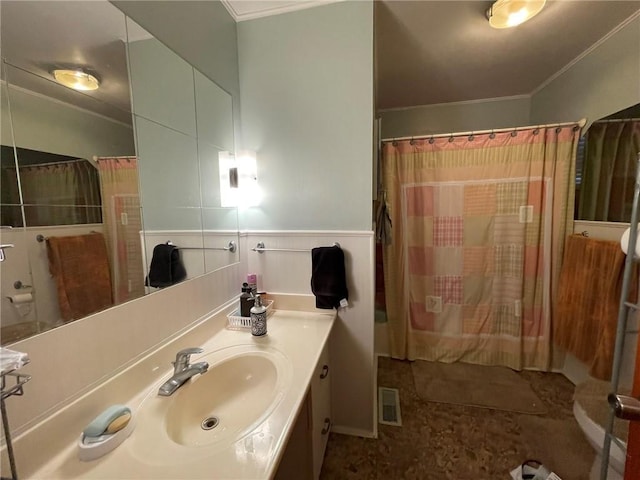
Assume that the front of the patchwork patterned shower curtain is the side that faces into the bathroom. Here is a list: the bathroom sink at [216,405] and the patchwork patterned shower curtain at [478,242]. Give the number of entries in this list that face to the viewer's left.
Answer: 0

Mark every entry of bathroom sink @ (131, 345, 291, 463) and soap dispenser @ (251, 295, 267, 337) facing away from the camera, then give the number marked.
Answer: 0

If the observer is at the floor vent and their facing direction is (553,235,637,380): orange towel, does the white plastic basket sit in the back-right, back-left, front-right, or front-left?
back-right

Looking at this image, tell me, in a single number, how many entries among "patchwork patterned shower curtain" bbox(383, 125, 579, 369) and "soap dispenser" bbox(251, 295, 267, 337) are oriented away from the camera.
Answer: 0

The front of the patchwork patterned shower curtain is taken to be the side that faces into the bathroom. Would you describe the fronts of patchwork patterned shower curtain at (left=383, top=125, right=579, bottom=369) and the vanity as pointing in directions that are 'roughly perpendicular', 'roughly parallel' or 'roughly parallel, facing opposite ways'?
roughly perpendicular

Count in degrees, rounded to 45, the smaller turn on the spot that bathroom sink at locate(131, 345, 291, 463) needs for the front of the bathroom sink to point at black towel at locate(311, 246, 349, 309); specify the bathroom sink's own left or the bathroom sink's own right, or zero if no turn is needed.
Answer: approximately 90° to the bathroom sink's own left

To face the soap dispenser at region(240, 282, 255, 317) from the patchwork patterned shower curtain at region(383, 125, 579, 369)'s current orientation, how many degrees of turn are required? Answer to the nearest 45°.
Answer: approximately 45° to its right

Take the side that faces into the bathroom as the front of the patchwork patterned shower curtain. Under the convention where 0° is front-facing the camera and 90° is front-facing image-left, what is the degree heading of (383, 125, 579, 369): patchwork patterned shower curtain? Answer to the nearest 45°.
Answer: approximately 0°
